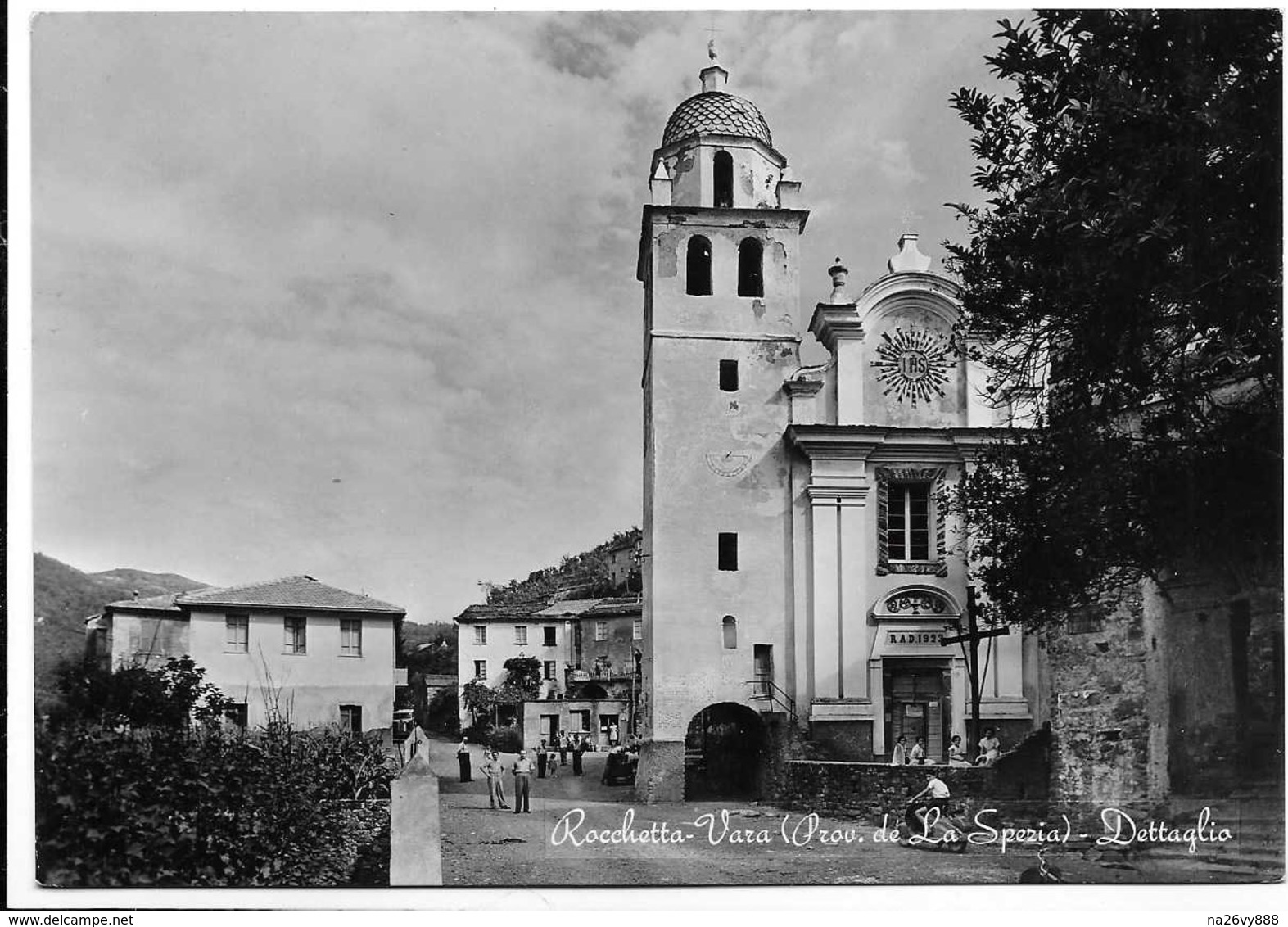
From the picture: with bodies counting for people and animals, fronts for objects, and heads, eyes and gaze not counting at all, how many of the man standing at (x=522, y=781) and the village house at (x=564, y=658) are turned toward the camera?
2

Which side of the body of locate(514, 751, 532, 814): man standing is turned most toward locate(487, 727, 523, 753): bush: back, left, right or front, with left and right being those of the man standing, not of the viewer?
back

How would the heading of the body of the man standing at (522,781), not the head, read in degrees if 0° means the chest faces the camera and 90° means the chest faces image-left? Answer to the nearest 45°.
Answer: approximately 0°

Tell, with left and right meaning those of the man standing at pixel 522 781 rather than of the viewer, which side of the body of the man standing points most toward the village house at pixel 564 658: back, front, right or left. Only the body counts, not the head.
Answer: back

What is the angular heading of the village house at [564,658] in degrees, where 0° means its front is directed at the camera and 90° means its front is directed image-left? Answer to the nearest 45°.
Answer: approximately 0°

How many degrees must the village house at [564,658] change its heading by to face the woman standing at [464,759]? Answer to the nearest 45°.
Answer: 0° — it already faces them
